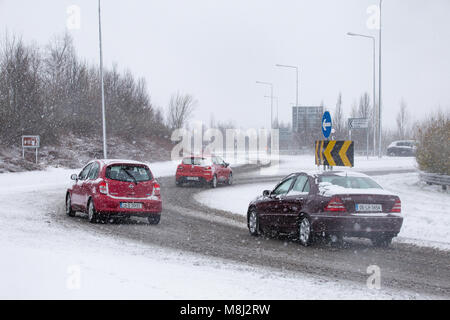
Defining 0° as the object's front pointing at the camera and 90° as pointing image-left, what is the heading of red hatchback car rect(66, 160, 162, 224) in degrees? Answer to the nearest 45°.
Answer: approximately 135°

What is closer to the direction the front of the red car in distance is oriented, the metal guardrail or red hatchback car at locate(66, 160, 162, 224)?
the metal guardrail

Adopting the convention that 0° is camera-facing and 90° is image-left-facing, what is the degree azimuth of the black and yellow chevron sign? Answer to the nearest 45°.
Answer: approximately 0°

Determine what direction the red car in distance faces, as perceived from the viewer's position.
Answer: facing away from the viewer and to the right of the viewer

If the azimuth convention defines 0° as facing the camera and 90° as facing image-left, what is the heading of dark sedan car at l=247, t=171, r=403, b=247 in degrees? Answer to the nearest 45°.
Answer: approximately 135°
